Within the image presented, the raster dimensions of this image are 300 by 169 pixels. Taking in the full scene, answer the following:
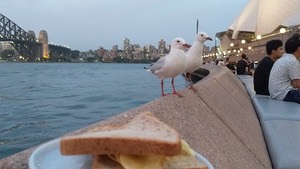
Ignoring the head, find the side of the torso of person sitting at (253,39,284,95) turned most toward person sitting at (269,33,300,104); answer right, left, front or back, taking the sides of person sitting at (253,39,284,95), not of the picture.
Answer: right
